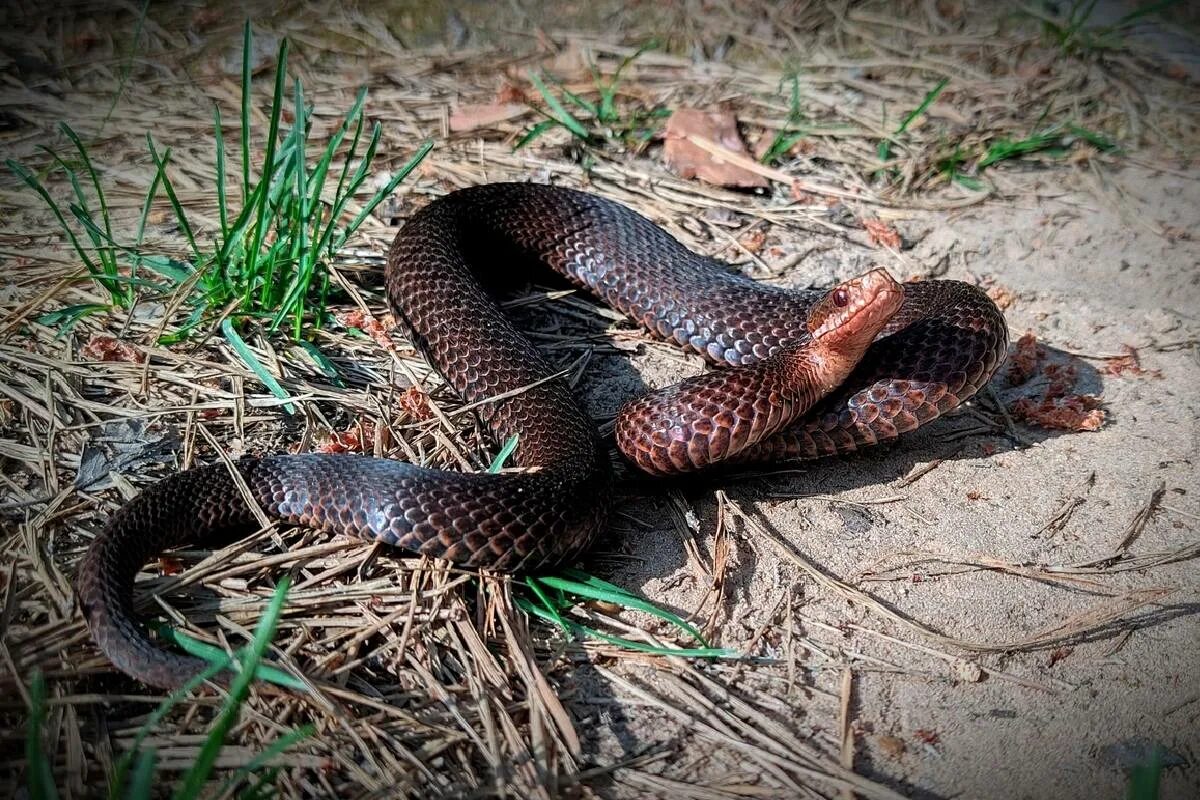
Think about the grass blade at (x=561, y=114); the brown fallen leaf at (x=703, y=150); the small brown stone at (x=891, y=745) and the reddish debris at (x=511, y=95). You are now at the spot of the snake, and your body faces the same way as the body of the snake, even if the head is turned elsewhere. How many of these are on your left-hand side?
3

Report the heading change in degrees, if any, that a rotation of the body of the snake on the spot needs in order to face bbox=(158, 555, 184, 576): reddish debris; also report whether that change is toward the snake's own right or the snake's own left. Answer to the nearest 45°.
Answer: approximately 135° to the snake's own right

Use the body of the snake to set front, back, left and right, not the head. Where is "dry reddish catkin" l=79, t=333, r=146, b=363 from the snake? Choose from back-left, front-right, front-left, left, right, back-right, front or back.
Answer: back

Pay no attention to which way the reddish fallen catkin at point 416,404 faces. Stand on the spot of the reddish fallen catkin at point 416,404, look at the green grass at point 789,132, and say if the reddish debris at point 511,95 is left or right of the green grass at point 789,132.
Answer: left

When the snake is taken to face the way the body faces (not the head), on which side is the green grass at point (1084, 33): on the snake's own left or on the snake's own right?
on the snake's own left

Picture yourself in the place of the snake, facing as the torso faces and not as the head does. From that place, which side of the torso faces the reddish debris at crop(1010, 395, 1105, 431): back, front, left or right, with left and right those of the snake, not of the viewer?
front

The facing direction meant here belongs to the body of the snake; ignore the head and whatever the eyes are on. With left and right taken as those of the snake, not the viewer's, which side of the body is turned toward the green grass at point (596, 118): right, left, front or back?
left

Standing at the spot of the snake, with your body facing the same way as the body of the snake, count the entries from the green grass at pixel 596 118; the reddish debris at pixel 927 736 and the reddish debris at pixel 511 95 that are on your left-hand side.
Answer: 2

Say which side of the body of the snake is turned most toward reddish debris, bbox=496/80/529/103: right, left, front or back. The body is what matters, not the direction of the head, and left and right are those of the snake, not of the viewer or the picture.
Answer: left

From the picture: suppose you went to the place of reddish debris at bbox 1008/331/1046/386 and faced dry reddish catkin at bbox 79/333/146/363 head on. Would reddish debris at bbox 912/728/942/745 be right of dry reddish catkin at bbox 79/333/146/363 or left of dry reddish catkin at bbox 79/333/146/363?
left

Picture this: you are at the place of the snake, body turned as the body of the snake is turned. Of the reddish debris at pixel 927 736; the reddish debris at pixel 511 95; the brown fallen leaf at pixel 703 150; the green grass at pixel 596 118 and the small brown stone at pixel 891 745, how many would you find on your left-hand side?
3

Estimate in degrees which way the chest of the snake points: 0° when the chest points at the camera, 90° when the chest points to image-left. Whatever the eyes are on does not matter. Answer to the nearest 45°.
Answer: approximately 270°
